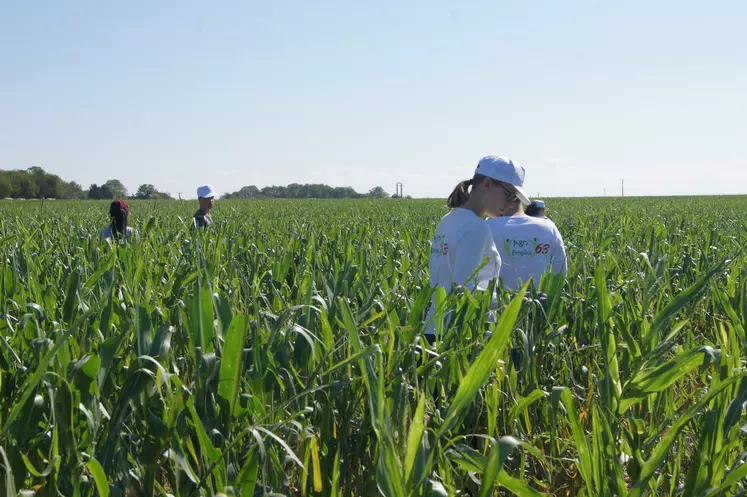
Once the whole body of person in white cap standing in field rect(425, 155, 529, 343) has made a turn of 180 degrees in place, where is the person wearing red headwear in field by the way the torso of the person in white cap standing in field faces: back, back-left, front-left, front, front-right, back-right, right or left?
front-right

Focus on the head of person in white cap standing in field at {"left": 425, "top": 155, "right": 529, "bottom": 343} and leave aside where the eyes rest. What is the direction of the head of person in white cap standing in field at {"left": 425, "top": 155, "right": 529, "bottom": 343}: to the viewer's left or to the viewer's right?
to the viewer's right
